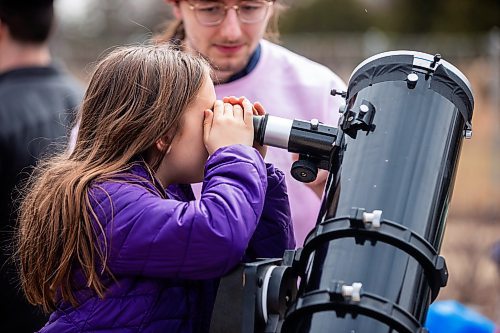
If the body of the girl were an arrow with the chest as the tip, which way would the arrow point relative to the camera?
to the viewer's right

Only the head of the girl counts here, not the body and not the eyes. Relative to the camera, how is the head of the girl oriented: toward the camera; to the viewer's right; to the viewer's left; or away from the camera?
to the viewer's right

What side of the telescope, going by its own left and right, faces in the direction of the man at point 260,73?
left

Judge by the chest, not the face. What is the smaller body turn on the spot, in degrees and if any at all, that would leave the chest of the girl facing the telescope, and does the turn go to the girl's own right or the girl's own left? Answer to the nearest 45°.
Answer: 0° — they already face it

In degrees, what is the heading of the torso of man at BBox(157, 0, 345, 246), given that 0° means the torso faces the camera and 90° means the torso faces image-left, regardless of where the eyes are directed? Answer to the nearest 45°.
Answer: approximately 0°

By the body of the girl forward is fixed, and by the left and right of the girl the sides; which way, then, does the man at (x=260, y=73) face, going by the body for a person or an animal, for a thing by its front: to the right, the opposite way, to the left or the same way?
to the right

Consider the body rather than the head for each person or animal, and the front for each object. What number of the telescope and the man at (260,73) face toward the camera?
1

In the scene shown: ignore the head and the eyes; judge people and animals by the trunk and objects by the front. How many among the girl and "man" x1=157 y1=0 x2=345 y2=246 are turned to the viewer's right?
1
